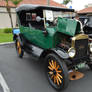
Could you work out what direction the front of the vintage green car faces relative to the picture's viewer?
facing the viewer and to the right of the viewer
